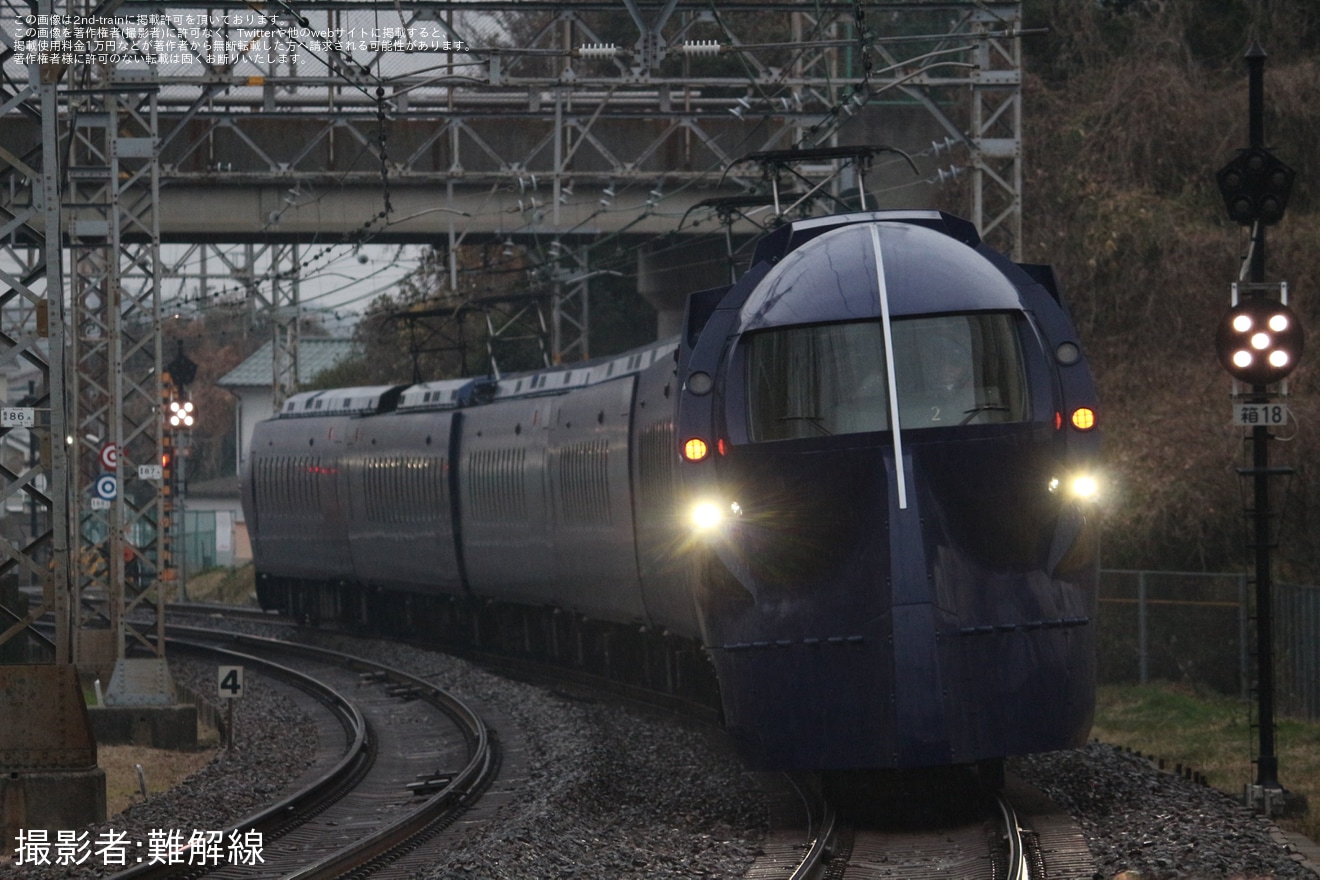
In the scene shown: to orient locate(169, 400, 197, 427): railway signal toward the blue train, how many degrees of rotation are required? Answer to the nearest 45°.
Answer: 0° — it already faces it

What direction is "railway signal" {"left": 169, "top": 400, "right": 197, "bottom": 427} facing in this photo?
toward the camera

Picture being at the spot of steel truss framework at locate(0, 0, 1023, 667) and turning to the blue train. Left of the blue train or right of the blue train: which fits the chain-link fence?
left

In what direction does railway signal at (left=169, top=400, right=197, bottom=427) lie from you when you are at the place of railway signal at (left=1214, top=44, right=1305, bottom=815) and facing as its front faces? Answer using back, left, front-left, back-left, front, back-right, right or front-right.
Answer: back-right

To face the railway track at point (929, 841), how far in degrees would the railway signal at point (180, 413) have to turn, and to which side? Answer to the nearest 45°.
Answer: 0° — it already faces it

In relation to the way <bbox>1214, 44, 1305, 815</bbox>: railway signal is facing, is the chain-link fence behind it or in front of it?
behind

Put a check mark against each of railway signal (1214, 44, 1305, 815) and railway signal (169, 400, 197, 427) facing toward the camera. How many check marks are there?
2

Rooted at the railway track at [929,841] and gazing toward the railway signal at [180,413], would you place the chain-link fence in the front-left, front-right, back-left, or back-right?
front-right

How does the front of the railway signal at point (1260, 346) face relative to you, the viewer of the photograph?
facing the viewer

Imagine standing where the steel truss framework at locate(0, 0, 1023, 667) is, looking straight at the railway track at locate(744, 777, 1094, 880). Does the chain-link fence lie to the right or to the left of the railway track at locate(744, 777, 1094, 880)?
left
